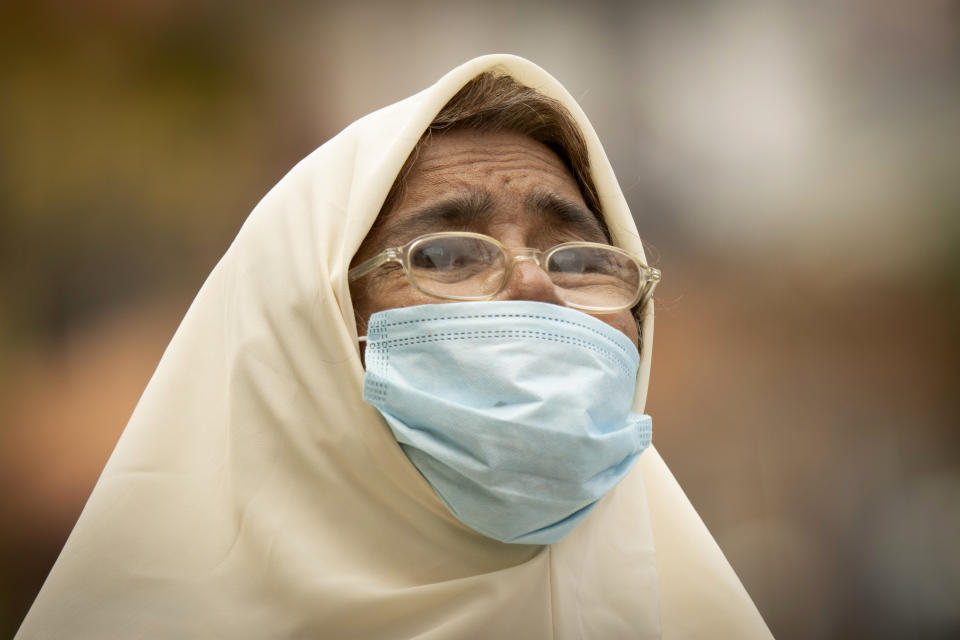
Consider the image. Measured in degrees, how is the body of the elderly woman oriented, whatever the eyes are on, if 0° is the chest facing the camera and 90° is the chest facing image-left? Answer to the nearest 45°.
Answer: approximately 315°
